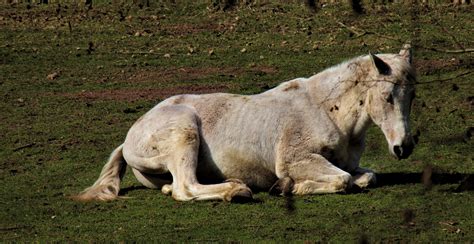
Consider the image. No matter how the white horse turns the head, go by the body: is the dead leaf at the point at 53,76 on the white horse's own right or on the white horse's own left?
on the white horse's own left

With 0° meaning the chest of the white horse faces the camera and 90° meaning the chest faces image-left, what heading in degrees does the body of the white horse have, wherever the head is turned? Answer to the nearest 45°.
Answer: approximately 270°
